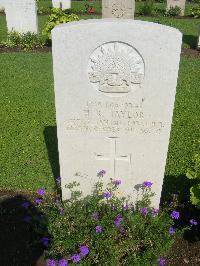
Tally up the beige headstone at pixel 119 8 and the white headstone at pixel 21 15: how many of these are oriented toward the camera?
2

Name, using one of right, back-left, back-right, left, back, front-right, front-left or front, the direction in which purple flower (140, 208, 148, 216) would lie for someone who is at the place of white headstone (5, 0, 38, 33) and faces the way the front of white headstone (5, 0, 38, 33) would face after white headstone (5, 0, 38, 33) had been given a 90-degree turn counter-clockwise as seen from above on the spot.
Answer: right

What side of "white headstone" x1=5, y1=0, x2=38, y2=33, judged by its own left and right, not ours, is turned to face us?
front

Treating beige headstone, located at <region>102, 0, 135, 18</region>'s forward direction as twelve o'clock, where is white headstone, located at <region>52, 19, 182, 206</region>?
white headstone, located at <region>52, 19, 182, 206</region> is roughly at 12 o'clock from beige headstone, located at <region>102, 0, 135, 18</region>.

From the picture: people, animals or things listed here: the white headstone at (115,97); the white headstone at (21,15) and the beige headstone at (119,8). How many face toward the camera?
3

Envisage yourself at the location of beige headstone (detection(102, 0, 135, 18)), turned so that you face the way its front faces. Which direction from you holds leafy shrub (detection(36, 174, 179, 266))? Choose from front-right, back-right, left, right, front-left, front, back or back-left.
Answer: front

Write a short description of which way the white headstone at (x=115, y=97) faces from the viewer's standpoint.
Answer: facing the viewer

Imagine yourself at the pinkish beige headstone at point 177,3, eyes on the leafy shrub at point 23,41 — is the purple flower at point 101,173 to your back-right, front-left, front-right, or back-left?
front-left

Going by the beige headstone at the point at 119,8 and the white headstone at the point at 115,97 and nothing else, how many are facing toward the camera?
2

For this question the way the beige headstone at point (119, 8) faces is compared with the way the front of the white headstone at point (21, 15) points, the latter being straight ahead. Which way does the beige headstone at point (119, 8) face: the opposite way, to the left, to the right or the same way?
the same way

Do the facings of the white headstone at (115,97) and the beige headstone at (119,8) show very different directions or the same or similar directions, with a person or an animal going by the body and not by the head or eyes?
same or similar directions

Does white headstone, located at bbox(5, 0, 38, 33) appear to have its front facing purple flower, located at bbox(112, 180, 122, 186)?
yes

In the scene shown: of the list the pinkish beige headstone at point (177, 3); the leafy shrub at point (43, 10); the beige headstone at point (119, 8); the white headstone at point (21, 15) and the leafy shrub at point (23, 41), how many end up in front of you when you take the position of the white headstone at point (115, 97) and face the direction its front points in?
0

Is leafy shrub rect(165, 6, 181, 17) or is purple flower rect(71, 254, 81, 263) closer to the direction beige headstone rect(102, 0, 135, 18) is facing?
the purple flower

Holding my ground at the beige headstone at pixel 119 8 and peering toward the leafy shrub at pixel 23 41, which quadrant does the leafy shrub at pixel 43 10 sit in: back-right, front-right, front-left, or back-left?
front-right

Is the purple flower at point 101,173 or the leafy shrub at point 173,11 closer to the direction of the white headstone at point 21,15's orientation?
the purple flower

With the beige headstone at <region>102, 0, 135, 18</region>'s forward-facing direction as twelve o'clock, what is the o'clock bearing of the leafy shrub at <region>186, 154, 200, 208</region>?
The leafy shrub is roughly at 12 o'clock from the beige headstone.
